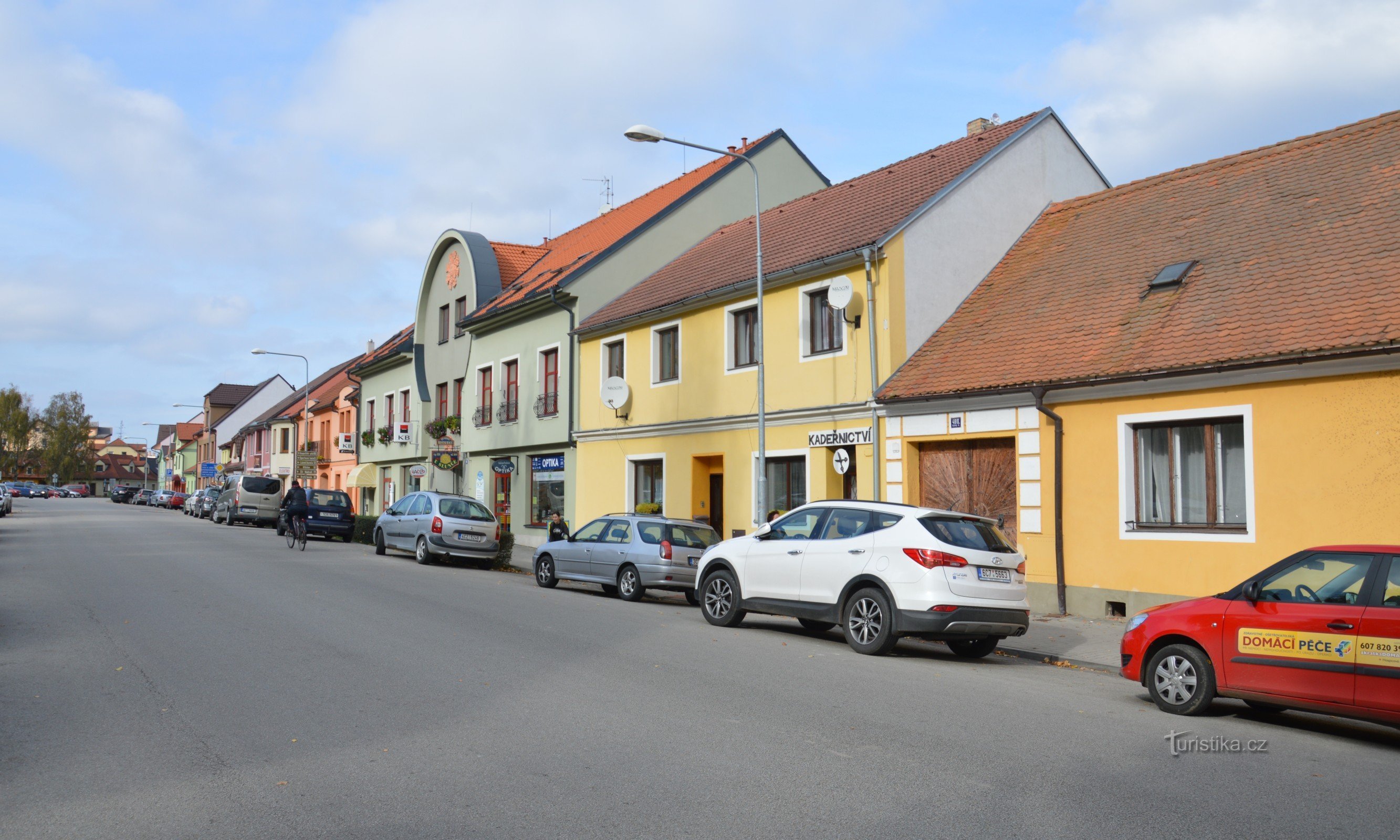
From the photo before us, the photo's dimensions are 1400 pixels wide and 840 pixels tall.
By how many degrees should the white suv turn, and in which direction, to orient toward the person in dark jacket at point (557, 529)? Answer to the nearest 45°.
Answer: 0° — it already faces them

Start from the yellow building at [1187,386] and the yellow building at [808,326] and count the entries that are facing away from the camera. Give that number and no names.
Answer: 0

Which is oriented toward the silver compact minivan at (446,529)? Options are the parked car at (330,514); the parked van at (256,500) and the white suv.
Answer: the white suv

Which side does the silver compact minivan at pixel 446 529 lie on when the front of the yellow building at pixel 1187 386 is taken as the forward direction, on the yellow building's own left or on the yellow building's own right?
on the yellow building's own right

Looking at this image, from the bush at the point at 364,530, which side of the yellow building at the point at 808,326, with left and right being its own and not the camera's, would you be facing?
right

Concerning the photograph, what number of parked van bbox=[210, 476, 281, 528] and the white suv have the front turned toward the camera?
0

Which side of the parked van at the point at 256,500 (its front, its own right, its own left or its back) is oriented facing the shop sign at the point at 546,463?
back

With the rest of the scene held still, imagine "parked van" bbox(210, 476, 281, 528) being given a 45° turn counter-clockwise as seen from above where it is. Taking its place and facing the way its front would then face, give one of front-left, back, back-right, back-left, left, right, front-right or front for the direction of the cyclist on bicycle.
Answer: left

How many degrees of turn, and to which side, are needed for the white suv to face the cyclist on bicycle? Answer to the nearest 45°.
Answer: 0° — it already faces them

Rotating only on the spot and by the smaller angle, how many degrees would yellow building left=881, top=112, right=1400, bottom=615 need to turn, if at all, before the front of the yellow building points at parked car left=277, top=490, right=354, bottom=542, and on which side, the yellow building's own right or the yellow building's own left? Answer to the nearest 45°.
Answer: approximately 90° to the yellow building's own right

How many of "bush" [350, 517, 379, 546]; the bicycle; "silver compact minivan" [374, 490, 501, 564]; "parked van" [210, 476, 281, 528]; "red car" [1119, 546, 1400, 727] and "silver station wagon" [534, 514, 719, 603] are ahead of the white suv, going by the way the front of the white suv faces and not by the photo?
5

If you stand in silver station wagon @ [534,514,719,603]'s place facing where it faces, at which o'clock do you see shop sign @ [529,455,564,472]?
The shop sign is roughly at 1 o'clock from the silver station wagon.

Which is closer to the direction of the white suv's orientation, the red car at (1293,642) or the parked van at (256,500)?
the parked van
